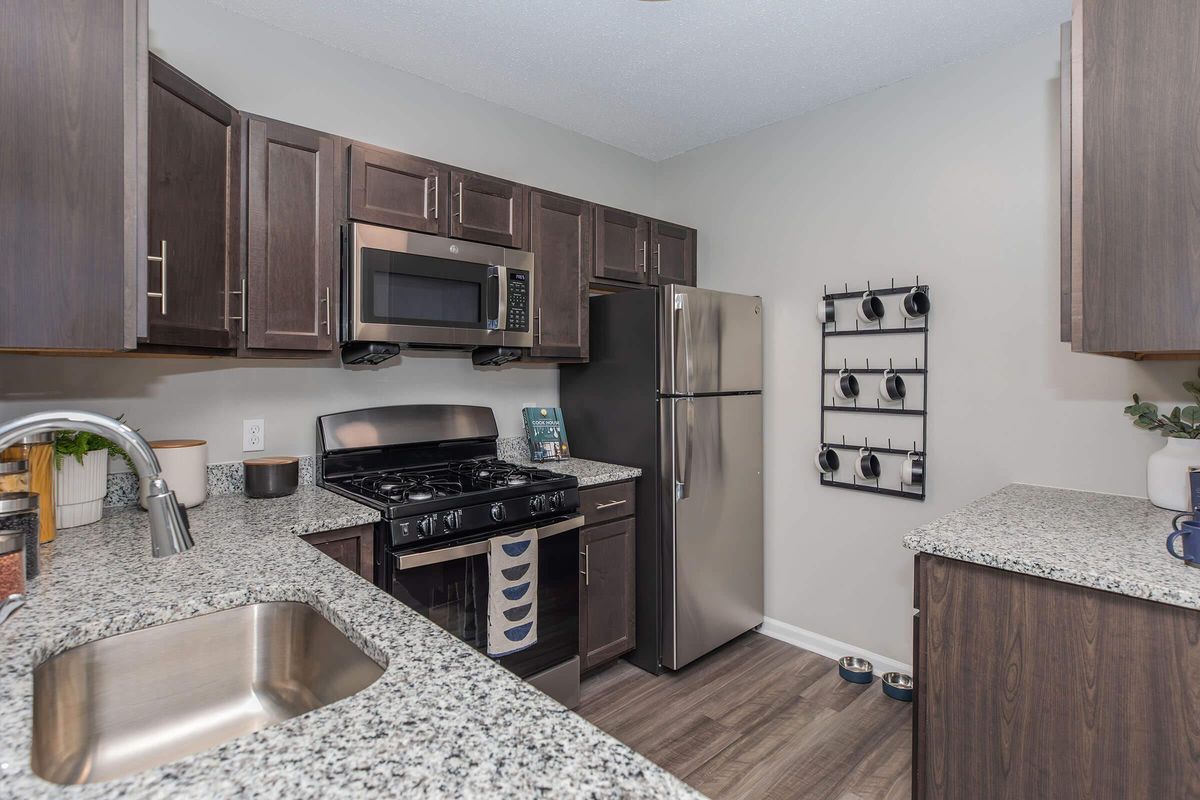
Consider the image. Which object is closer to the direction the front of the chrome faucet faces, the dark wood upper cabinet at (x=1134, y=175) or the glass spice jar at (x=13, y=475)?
the dark wood upper cabinet

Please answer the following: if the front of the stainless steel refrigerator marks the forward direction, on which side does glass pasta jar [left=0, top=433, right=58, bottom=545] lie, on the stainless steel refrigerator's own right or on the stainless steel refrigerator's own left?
on the stainless steel refrigerator's own right

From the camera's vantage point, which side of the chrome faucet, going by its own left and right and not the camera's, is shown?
right

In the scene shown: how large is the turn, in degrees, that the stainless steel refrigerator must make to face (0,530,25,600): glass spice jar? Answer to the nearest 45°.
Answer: approximately 90° to its right

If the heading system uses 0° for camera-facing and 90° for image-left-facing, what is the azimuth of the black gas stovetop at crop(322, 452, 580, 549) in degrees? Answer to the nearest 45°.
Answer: approximately 315°

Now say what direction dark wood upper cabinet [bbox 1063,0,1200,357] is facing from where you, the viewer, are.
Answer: facing to the left of the viewer

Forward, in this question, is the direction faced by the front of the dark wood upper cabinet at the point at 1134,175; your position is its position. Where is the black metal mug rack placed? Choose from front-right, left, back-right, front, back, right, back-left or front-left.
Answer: front-right

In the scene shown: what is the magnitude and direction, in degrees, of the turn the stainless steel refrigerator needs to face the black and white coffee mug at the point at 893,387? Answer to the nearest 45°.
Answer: approximately 45° to its left

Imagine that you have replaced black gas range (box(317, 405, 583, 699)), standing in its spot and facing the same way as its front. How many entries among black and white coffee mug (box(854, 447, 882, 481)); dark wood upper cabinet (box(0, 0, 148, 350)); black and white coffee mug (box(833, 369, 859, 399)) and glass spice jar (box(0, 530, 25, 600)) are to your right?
2

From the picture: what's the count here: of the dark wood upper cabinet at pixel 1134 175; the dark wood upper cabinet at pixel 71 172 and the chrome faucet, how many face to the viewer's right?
2

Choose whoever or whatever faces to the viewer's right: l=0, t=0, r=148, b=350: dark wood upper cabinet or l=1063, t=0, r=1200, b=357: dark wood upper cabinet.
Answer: l=0, t=0, r=148, b=350: dark wood upper cabinet
